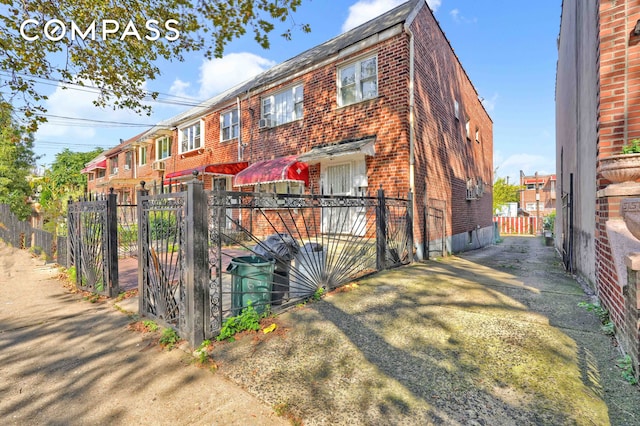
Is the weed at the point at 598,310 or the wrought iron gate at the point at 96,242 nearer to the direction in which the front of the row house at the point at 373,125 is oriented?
the wrought iron gate

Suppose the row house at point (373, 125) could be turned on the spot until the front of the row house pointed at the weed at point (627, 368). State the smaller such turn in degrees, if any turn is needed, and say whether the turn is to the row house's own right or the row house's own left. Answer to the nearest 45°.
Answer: approximately 45° to the row house's own left

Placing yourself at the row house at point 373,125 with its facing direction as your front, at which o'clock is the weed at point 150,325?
The weed is roughly at 12 o'clock from the row house.

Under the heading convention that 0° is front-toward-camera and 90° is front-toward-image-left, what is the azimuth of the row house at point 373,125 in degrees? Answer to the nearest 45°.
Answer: approximately 45°

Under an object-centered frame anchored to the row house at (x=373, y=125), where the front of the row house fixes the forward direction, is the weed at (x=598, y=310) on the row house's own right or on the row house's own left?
on the row house's own left

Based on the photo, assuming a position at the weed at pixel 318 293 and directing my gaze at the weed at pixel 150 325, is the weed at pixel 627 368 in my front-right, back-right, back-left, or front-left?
back-left
